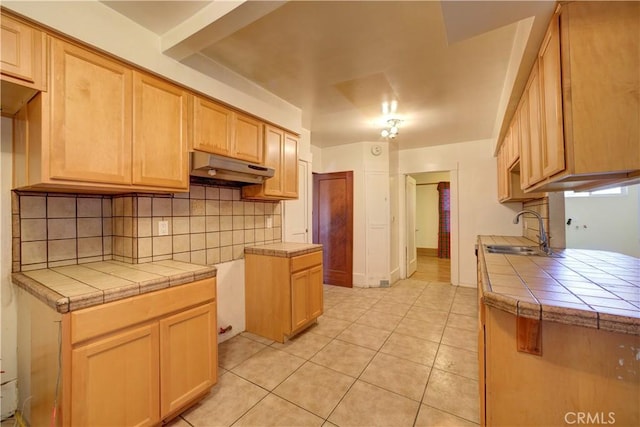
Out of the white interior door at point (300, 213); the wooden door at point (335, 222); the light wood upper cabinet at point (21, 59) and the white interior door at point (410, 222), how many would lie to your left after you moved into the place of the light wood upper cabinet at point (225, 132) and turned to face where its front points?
3

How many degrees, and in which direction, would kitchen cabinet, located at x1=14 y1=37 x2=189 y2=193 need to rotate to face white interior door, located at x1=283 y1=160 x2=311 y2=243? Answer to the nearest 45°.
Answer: approximately 90° to its left

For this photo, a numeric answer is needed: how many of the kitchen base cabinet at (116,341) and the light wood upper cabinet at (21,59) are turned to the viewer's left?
0

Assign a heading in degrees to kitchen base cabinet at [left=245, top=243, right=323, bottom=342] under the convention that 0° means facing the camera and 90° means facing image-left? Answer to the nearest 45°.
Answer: approximately 315°

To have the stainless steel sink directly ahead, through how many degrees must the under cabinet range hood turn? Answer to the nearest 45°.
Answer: approximately 45° to its left

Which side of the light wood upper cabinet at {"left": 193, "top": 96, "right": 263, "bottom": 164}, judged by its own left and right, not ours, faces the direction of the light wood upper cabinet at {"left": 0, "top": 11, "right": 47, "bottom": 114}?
right

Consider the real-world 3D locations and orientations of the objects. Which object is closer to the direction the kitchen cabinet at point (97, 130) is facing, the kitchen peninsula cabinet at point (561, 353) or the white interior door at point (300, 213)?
the kitchen peninsula cabinet

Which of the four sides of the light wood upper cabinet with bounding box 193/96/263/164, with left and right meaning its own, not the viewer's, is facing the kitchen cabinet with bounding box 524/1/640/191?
front

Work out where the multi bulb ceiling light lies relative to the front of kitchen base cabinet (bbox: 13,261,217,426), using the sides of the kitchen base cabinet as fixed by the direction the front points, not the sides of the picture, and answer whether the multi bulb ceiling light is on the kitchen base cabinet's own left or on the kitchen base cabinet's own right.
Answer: on the kitchen base cabinet's own left

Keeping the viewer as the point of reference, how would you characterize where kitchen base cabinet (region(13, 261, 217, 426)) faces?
facing the viewer and to the right of the viewer

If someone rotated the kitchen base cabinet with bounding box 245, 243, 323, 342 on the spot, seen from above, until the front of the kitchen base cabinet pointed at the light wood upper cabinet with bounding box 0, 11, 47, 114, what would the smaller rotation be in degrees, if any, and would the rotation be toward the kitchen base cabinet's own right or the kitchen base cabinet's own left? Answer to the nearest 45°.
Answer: approximately 90° to the kitchen base cabinet's own right

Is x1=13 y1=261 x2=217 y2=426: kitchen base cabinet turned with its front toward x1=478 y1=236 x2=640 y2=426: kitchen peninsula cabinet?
yes

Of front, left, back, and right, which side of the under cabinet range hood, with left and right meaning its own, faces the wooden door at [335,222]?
left

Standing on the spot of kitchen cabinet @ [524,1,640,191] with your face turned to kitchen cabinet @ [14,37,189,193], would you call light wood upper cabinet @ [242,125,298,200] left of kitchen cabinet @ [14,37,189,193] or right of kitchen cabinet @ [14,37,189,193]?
right

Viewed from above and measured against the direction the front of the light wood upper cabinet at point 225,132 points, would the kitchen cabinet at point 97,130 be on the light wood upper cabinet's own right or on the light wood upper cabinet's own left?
on the light wood upper cabinet's own right

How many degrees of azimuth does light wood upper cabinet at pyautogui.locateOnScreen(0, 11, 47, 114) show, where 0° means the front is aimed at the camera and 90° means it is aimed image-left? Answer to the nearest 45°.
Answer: approximately 315°
